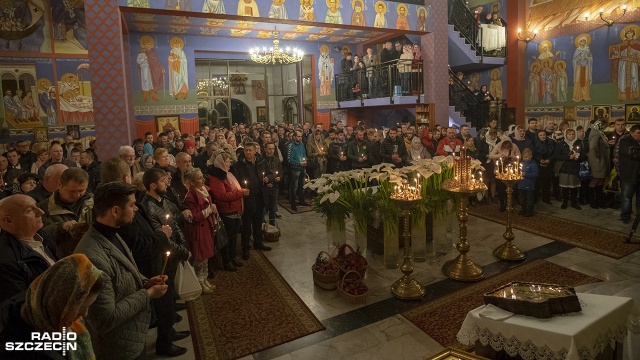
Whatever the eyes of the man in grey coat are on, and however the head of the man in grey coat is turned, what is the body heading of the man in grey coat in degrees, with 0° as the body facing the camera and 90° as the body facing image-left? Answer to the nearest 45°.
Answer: approximately 270°

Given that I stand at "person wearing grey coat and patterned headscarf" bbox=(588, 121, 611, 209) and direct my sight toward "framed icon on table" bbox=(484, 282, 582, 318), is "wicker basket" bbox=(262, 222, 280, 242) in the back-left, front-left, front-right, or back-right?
front-right

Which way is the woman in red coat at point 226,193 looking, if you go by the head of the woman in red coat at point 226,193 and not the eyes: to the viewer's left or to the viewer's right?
to the viewer's right

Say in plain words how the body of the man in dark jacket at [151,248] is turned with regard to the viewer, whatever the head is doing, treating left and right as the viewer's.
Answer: facing to the right of the viewer

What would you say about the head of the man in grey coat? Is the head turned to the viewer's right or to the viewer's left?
to the viewer's right

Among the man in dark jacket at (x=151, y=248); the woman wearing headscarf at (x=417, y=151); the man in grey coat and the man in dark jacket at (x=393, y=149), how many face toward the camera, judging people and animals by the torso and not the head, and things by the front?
2

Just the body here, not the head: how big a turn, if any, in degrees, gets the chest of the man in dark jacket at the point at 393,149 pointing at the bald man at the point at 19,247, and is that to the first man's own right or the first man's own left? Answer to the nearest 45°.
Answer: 0° — they already face them

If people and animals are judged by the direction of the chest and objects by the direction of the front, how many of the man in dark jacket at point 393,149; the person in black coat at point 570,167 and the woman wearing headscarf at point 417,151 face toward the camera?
3

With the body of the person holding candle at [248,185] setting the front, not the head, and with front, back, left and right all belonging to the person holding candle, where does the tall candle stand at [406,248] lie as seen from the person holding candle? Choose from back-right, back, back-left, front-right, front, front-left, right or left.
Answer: front

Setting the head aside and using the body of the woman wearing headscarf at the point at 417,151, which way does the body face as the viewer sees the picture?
toward the camera

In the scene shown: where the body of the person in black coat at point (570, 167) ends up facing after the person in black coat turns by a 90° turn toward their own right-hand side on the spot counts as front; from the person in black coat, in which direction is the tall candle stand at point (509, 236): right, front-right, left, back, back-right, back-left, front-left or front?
left

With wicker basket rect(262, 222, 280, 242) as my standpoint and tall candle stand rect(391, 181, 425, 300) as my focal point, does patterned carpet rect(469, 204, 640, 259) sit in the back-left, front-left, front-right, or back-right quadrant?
front-left

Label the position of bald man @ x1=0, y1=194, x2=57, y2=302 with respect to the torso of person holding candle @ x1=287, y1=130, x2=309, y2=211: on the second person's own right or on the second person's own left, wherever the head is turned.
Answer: on the second person's own right

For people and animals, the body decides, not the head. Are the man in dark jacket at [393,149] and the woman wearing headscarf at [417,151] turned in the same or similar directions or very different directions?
same or similar directions

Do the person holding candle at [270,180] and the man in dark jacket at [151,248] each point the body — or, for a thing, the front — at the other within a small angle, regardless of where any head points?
no

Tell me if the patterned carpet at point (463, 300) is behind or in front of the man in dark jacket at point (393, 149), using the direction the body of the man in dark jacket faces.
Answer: in front

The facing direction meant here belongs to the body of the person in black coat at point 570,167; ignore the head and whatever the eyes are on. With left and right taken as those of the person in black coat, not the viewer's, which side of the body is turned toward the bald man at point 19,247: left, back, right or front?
front

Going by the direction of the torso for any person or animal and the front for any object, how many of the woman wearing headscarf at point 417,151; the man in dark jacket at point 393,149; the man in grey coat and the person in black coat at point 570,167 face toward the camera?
3

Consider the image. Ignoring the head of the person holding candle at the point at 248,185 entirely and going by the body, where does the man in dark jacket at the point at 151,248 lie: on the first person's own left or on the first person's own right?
on the first person's own right
